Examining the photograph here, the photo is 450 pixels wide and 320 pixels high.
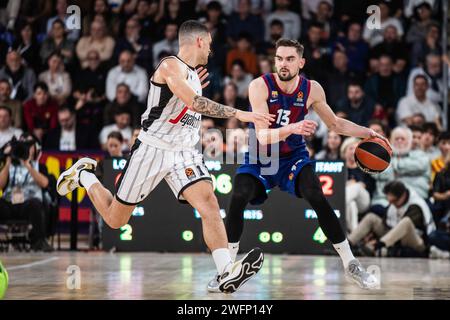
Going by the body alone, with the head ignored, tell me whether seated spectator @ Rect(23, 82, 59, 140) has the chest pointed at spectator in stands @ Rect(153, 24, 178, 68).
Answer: no

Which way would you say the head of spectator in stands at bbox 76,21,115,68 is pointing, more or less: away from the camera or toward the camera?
toward the camera

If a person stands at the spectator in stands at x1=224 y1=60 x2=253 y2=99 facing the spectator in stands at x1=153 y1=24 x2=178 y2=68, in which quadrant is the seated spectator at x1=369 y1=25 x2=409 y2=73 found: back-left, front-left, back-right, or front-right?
back-right

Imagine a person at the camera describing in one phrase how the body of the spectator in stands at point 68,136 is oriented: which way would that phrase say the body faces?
toward the camera

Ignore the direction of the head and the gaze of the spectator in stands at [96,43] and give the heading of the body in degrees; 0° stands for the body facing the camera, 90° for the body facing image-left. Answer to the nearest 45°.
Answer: approximately 0°

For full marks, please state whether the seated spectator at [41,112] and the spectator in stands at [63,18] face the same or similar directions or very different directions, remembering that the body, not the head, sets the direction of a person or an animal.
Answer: same or similar directions

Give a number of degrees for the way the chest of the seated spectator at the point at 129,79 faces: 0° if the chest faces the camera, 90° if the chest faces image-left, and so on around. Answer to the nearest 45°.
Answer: approximately 0°

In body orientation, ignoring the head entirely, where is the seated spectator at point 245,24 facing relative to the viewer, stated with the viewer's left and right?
facing the viewer

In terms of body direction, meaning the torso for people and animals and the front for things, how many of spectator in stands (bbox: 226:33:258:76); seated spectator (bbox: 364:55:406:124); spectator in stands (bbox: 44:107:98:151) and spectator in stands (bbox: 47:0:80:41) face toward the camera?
4

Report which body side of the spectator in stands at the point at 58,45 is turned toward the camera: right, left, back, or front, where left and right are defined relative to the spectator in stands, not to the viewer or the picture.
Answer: front

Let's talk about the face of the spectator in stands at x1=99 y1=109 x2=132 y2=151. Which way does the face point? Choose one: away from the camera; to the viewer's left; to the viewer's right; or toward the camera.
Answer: toward the camera

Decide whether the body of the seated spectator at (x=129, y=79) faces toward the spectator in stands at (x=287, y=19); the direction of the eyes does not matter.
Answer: no

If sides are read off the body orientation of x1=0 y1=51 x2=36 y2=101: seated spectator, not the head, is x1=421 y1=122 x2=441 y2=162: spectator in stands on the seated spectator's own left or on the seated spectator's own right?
on the seated spectator's own left

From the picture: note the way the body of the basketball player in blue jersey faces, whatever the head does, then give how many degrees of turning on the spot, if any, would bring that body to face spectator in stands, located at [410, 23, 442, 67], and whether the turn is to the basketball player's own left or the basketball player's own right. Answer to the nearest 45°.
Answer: approximately 180°

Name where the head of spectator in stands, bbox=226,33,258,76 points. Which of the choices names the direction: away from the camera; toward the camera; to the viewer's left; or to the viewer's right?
toward the camera

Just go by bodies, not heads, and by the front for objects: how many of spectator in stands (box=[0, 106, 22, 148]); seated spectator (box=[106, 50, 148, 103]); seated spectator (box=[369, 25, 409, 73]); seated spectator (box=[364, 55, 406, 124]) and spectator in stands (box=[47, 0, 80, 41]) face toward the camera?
5

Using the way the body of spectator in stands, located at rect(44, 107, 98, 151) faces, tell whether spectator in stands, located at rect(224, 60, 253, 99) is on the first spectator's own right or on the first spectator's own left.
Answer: on the first spectator's own left

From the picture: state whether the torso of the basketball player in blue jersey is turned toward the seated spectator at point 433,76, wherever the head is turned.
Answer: no

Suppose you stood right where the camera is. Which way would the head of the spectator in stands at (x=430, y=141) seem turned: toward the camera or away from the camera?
toward the camera

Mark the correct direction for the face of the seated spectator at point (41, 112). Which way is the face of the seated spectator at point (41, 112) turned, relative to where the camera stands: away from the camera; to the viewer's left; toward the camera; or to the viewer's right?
toward the camera
